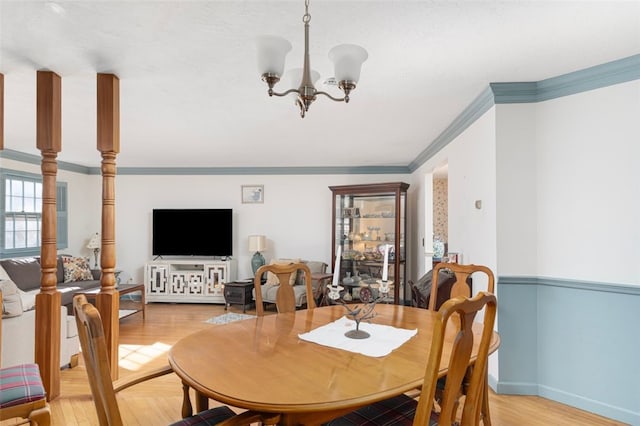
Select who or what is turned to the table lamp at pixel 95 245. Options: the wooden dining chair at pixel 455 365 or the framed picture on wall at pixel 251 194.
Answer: the wooden dining chair

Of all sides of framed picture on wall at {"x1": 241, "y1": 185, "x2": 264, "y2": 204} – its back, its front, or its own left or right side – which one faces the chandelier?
front

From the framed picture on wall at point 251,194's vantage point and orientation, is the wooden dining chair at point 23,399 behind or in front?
in front

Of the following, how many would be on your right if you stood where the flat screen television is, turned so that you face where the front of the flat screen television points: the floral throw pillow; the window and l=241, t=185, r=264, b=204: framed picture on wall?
2

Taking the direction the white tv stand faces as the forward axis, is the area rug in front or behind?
in front

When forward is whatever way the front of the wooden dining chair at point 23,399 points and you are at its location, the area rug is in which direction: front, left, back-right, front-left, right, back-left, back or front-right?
front-left

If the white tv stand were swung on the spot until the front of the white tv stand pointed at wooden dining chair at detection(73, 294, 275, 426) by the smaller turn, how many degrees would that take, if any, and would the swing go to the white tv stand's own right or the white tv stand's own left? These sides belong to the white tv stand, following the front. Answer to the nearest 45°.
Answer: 0° — it already faces it

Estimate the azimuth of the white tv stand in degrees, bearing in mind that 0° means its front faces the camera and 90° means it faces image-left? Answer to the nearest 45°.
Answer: approximately 0°

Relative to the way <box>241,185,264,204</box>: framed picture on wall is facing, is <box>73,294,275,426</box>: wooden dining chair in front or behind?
in front

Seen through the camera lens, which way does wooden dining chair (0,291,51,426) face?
facing to the right of the viewer

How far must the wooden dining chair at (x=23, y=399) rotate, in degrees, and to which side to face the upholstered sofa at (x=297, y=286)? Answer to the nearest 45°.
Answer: approximately 45° to its left

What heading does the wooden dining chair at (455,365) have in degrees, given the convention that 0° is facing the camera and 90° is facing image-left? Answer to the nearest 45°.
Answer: approximately 135°
